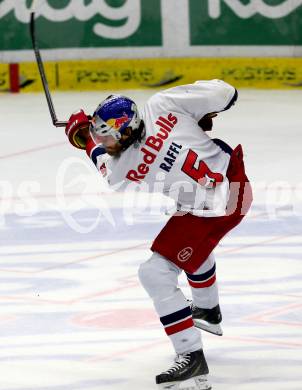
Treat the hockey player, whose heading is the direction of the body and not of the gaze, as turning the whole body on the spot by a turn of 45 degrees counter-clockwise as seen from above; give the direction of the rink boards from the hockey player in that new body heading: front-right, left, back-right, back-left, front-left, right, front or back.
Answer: back-right

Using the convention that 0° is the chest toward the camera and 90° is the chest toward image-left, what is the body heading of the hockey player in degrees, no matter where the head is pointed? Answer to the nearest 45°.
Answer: approximately 90°
